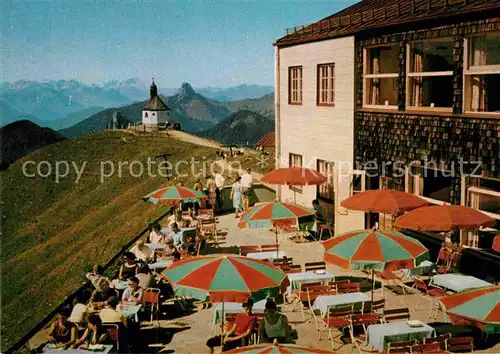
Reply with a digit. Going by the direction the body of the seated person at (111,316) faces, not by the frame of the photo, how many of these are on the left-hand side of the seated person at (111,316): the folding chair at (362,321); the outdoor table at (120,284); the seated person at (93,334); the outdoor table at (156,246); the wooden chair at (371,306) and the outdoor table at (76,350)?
2

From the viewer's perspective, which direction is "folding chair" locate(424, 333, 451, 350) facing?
to the viewer's left

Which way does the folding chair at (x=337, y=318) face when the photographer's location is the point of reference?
facing away from the viewer and to the left of the viewer

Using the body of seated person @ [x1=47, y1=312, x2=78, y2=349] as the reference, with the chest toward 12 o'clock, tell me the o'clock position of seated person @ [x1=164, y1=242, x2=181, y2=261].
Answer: seated person @ [x1=164, y1=242, x2=181, y2=261] is roughly at 7 o'clock from seated person @ [x1=47, y1=312, x2=78, y2=349].
